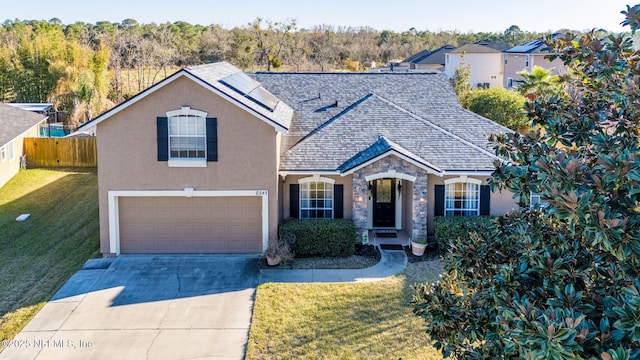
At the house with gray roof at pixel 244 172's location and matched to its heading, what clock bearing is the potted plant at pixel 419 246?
The potted plant is roughly at 11 o'clock from the house with gray roof.

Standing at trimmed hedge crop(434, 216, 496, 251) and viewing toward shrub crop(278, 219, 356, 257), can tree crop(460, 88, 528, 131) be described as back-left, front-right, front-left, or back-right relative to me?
back-right

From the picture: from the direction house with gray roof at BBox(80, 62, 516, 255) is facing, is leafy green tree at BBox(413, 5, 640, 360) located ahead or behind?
ahead

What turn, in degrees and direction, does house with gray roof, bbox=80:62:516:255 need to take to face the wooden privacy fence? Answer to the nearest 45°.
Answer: approximately 135° to its right

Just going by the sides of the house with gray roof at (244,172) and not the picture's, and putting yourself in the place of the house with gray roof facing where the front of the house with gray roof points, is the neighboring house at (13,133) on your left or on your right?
on your right

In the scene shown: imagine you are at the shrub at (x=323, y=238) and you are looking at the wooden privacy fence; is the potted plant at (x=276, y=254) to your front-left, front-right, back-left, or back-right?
front-left

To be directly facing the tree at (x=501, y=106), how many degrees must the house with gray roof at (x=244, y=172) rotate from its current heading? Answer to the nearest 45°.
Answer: approximately 135° to its left

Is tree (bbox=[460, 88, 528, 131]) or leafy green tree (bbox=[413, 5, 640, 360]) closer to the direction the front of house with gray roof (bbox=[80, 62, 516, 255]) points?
the leafy green tree

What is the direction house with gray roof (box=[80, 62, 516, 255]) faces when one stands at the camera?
facing the viewer
